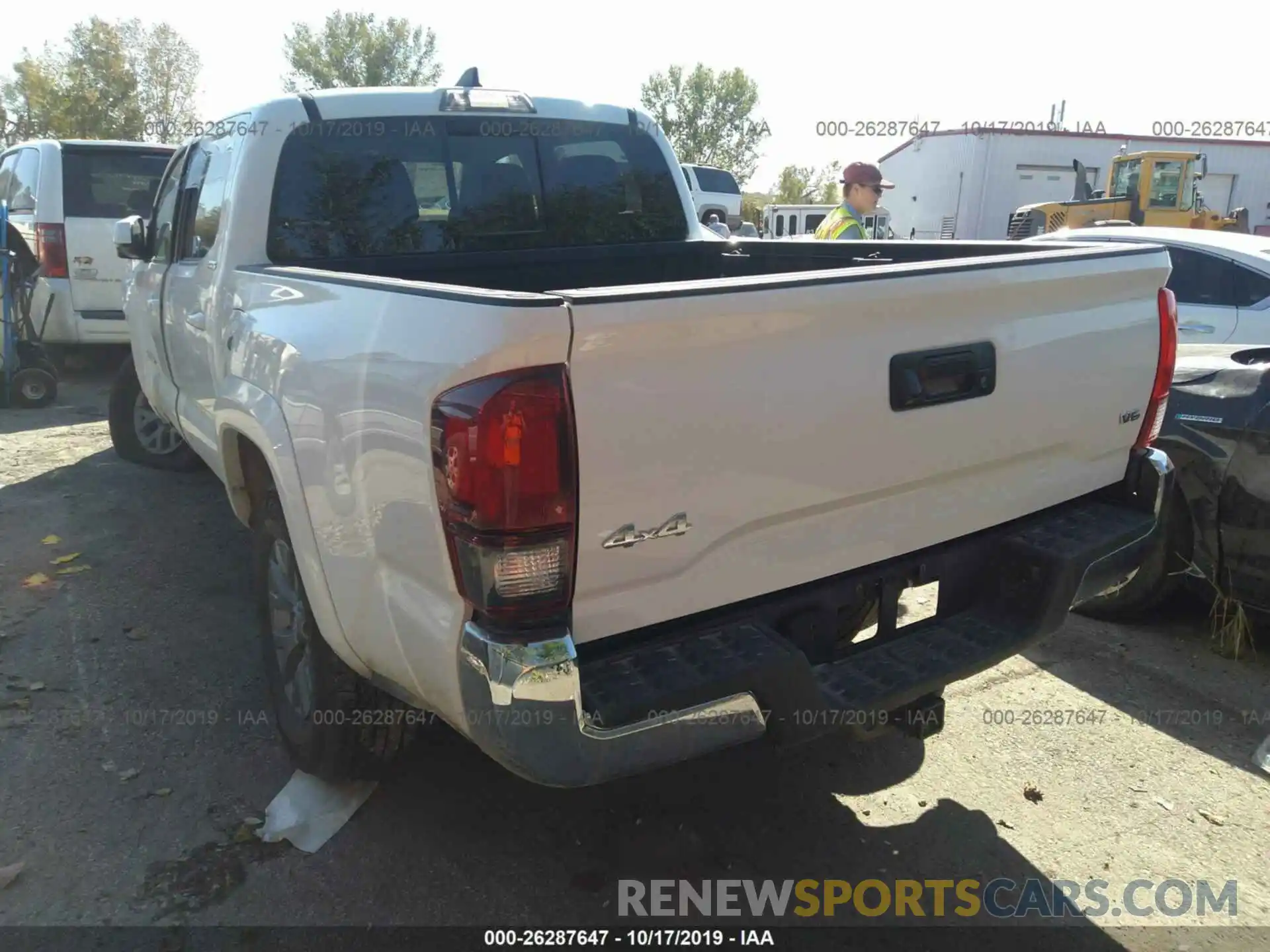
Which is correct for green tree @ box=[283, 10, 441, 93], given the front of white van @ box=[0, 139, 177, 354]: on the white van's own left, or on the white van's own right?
on the white van's own right

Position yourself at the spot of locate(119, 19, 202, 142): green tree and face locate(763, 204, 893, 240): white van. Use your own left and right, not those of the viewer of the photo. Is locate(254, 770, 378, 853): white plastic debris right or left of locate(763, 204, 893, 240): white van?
right

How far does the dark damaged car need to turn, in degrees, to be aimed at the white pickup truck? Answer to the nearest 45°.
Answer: approximately 45° to its left

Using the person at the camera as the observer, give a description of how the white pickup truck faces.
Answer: facing away from the viewer and to the left of the viewer

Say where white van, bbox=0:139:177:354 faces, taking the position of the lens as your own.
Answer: facing away from the viewer and to the left of the viewer
